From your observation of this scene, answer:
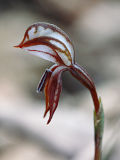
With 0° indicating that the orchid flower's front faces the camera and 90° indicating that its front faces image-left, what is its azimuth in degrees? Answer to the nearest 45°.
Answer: approximately 90°
